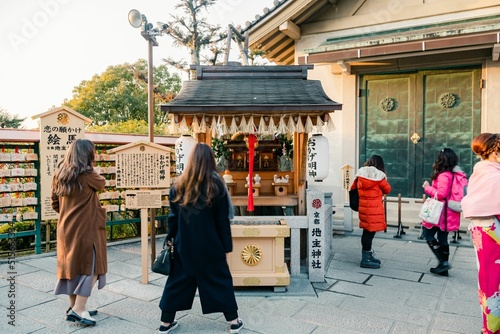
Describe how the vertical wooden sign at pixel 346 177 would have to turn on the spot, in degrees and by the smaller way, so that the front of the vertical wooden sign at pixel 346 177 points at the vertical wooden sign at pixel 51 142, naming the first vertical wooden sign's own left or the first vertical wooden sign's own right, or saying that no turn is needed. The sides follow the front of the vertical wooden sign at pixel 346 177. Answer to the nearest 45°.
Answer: approximately 45° to the first vertical wooden sign's own right

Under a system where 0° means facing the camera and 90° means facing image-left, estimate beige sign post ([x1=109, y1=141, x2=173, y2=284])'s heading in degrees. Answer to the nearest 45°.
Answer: approximately 0°

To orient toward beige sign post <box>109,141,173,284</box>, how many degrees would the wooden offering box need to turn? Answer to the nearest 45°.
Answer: approximately 90° to its right

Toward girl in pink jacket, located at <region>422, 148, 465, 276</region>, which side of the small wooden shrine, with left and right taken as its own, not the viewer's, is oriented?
left

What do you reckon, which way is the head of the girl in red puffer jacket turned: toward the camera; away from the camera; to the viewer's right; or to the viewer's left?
away from the camera

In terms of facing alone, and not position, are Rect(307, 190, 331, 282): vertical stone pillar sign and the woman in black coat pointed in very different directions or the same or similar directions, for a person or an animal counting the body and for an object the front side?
very different directions

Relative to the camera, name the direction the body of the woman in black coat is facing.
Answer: away from the camera

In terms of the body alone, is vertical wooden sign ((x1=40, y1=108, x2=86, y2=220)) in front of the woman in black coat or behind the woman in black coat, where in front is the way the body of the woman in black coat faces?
in front

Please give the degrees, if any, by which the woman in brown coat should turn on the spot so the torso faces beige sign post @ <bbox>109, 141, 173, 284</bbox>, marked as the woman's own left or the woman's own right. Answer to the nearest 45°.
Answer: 0° — they already face it

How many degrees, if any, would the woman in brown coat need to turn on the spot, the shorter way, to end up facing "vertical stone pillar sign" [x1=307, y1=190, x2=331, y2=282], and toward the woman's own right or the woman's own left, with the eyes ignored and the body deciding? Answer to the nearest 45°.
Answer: approximately 45° to the woman's own right

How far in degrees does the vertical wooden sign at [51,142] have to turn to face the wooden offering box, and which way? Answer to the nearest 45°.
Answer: approximately 45° to its left

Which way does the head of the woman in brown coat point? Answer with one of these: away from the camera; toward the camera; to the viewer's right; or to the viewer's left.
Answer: away from the camera
